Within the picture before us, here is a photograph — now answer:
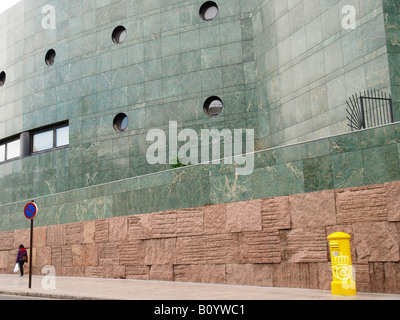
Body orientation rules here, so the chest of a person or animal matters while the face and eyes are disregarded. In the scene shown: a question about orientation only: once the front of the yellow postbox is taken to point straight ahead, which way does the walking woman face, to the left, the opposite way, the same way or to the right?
to the right

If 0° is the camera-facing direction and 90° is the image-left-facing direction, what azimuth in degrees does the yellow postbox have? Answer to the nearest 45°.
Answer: approximately 45°

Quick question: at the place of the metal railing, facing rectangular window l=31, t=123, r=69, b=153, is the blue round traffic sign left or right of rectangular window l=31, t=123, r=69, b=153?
left

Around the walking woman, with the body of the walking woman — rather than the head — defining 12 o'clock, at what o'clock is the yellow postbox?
The yellow postbox is roughly at 5 o'clock from the walking woman.
